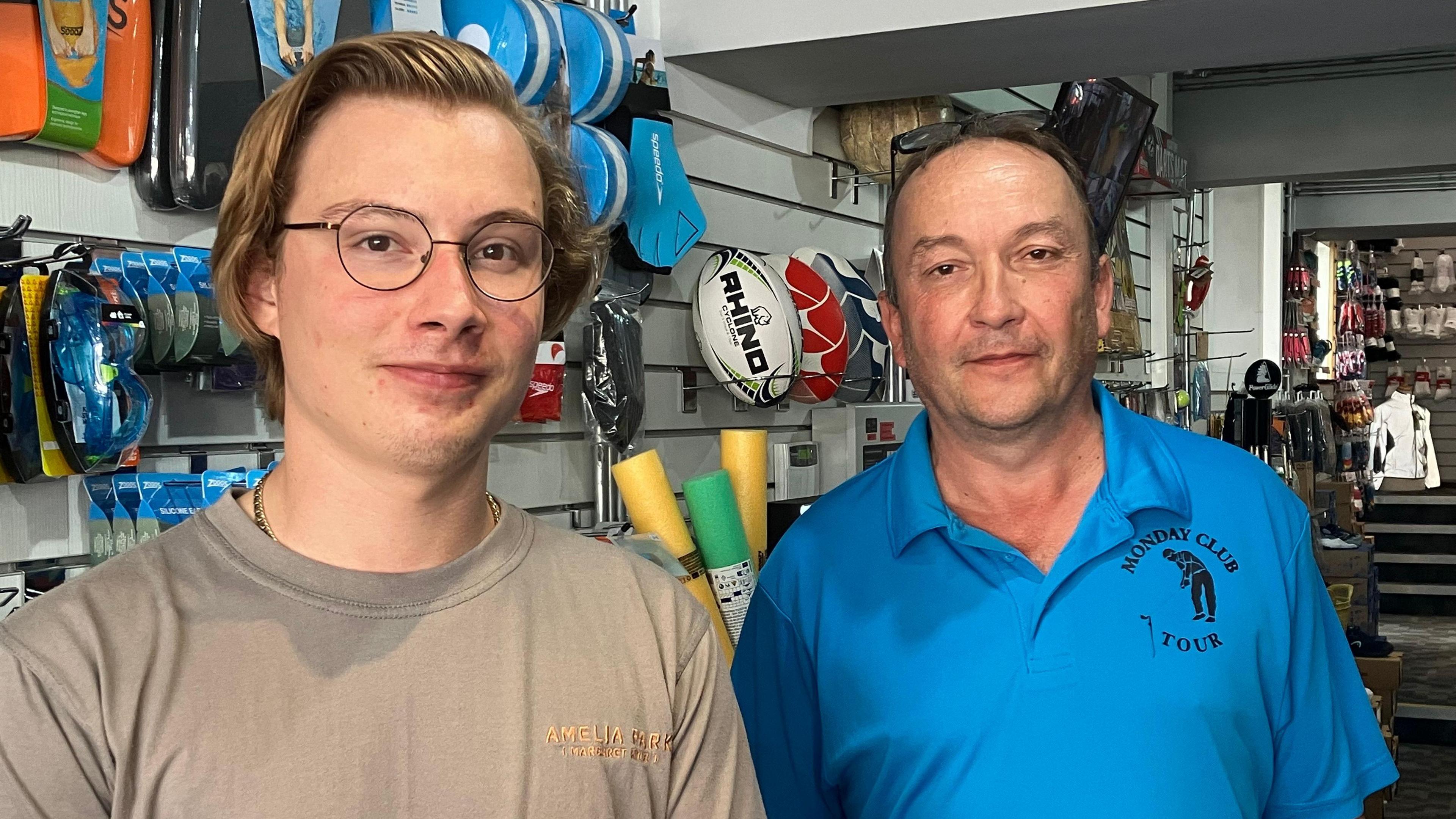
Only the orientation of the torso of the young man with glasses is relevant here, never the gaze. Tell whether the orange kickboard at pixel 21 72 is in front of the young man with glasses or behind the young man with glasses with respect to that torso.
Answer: behind

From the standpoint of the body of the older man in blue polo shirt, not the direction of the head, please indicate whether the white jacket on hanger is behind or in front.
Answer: behind

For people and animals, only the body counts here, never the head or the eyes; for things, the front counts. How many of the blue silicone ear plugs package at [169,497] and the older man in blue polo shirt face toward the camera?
2

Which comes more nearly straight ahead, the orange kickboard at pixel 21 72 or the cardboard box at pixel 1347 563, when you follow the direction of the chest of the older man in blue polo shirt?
the orange kickboard

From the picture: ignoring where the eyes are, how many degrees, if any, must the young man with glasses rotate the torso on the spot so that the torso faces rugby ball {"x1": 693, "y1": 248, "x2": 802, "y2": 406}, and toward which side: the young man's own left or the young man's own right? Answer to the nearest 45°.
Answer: approximately 135° to the young man's own left

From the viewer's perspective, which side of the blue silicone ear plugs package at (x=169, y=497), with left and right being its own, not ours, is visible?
front

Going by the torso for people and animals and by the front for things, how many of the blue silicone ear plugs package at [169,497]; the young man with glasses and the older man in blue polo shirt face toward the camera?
3

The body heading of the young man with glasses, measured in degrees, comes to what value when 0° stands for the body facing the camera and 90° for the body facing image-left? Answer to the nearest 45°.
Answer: approximately 0°

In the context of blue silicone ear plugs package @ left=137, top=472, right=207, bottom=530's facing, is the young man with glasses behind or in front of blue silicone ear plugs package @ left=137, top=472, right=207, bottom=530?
in front

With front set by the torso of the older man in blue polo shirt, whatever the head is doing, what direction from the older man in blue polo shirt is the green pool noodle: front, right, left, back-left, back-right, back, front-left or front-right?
back-right
